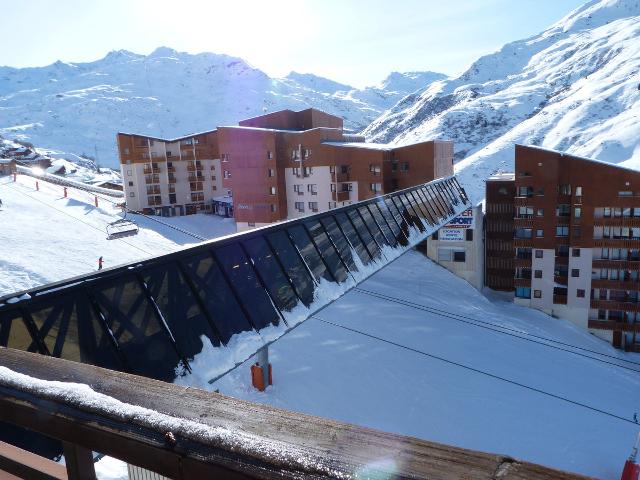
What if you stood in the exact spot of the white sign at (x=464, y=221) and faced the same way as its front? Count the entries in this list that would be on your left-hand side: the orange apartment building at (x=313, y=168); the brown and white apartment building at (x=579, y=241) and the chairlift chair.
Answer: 1

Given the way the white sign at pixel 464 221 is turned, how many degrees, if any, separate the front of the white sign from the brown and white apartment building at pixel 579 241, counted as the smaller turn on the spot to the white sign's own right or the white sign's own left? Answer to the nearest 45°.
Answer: approximately 90° to the white sign's own left

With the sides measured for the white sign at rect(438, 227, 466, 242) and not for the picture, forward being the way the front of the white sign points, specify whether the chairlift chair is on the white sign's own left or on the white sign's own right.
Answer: on the white sign's own right

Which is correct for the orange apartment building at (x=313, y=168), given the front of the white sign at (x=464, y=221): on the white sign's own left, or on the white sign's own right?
on the white sign's own right

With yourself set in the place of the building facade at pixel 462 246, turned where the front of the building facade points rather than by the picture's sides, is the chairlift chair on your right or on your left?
on your right

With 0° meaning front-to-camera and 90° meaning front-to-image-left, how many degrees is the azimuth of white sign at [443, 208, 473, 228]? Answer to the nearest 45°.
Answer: approximately 0°

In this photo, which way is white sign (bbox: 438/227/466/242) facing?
toward the camera

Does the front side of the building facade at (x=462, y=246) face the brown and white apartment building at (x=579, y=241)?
no

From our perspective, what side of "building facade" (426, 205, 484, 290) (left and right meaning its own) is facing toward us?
front
